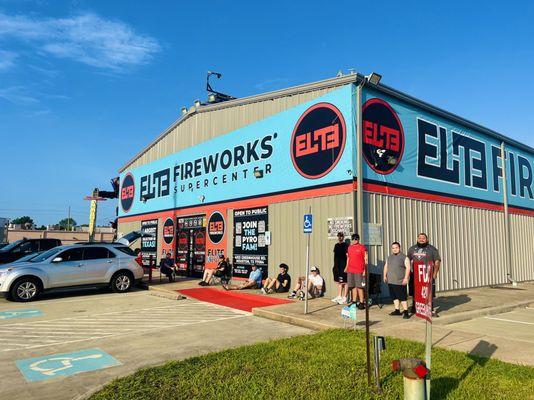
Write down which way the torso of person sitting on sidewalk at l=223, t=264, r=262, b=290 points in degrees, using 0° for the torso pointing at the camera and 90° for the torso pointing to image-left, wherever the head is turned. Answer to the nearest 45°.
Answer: approximately 90°

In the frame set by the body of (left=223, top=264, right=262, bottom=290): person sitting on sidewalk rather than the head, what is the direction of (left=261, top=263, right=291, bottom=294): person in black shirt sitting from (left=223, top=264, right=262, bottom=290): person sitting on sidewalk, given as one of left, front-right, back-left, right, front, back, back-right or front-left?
back-left

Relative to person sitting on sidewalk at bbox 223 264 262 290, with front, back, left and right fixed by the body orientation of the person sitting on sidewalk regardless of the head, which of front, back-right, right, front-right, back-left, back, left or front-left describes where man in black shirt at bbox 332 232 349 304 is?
back-left

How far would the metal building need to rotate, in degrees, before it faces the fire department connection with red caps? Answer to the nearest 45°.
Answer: approximately 45° to its left

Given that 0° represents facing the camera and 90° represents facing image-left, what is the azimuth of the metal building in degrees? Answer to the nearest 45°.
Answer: approximately 45°

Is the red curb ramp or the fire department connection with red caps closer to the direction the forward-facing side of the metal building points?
the red curb ramp

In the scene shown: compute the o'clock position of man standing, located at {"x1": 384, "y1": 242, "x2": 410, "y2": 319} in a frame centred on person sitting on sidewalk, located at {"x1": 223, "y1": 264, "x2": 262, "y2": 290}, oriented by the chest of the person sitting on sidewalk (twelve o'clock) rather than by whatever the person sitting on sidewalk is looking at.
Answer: The man standing is roughly at 8 o'clock from the person sitting on sidewalk.

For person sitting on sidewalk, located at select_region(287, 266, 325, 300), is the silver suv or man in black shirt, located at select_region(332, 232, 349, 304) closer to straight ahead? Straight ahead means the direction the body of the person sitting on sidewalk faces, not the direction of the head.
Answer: the silver suv

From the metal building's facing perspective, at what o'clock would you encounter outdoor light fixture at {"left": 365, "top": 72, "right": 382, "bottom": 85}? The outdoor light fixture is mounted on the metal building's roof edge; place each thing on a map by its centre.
The outdoor light fixture is roughly at 10 o'clock from the metal building.

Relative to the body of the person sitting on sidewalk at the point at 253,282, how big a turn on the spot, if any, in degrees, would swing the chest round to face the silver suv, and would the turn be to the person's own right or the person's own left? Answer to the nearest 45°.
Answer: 0° — they already face it

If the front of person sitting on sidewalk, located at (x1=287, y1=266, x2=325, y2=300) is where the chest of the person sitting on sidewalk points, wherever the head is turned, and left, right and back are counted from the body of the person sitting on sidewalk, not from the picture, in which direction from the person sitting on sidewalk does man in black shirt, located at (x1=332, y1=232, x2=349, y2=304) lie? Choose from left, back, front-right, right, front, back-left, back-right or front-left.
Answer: left
